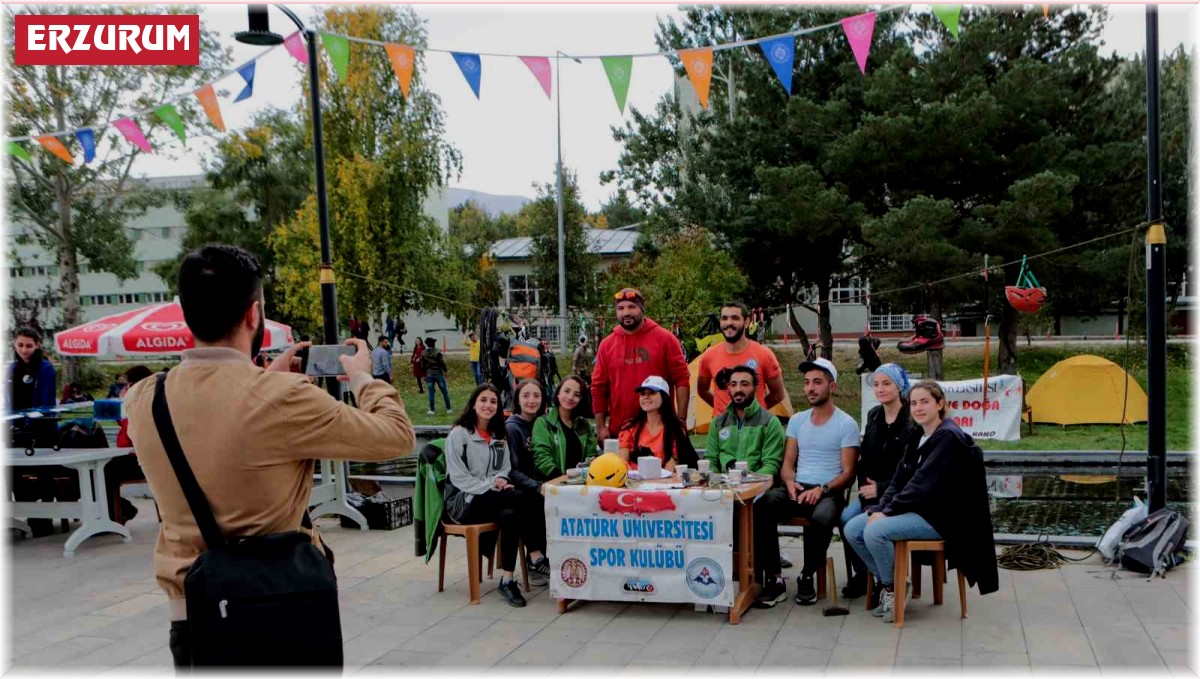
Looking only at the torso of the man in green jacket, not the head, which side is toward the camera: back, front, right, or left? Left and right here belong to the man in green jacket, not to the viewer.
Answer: front

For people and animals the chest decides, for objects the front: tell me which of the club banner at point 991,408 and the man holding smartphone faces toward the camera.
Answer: the club banner

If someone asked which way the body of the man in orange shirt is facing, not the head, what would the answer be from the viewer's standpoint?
toward the camera

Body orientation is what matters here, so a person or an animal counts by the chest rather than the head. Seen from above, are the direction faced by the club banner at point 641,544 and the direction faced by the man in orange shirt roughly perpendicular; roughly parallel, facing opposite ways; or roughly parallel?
roughly parallel

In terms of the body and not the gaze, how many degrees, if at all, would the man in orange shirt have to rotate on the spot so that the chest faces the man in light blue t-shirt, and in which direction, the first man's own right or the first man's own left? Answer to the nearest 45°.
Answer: approximately 45° to the first man's own left

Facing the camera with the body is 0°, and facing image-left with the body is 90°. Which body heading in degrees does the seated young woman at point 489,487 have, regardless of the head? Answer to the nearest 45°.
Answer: approximately 315°

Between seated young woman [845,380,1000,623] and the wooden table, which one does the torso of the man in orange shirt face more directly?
the wooden table

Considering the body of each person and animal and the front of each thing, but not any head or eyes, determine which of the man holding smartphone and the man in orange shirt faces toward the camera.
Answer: the man in orange shirt

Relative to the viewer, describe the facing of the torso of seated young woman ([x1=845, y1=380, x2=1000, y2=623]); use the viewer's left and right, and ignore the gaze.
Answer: facing the viewer and to the left of the viewer

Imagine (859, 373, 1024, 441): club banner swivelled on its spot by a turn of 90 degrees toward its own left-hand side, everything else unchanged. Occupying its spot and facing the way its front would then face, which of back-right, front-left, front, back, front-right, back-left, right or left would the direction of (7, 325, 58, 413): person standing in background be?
back-right

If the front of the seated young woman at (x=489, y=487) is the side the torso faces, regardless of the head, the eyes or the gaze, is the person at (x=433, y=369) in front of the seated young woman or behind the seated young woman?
behind

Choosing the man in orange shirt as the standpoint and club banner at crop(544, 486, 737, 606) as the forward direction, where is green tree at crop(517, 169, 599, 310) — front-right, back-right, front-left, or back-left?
back-right

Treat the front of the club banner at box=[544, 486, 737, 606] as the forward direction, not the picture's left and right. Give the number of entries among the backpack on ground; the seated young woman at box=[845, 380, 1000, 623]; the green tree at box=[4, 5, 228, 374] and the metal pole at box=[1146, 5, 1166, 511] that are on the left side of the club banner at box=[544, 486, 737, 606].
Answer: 3

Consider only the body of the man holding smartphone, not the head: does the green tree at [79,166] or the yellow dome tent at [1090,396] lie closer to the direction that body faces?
the yellow dome tent

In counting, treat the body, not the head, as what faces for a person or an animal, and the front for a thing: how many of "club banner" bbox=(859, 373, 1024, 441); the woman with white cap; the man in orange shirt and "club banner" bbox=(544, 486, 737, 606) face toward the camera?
4

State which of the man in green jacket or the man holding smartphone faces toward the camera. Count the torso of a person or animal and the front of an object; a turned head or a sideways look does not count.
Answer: the man in green jacket

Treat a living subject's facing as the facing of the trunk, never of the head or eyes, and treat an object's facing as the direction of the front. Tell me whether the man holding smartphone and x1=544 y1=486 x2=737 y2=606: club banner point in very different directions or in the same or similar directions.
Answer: very different directions

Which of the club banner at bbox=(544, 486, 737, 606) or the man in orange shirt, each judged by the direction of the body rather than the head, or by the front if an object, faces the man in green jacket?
the man in orange shirt

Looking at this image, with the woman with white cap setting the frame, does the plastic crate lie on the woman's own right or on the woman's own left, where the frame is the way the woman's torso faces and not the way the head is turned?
on the woman's own right

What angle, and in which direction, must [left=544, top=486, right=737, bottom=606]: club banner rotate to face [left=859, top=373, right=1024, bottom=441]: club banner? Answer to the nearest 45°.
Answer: approximately 135° to its left

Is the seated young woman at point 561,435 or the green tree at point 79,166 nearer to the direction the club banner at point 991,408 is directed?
the seated young woman

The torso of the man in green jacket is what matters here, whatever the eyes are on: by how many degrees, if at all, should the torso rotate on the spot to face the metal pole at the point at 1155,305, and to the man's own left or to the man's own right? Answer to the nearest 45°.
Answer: approximately 90° to the man's own left
